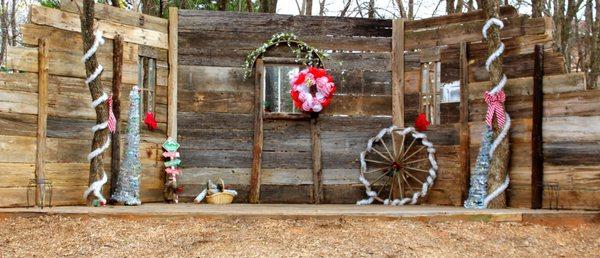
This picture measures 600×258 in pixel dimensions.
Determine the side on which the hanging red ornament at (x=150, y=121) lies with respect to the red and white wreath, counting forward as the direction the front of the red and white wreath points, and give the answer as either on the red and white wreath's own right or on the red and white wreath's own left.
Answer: on the red and white wreath's own right

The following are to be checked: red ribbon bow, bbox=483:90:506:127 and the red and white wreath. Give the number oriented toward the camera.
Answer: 2

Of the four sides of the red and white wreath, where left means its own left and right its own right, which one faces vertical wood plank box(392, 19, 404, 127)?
left

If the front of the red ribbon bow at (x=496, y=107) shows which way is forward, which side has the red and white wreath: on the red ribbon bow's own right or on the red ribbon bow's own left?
on the red ribbon bow's own right

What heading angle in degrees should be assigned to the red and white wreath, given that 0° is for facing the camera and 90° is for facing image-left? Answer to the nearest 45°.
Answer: approximately 0°

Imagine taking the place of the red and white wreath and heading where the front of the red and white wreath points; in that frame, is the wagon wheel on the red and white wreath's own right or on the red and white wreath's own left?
on the red and white wreath's own left

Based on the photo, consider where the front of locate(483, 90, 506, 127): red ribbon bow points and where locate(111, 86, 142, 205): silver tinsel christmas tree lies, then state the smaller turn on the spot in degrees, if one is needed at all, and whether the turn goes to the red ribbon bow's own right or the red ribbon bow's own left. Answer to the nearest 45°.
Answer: approximately 90° to the red ribbon bow's own right

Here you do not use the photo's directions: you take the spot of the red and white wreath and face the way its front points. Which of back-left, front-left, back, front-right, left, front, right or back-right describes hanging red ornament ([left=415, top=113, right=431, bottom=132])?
left

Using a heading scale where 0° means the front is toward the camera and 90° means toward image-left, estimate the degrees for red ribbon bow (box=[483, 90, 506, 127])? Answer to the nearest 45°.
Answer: approximately 0°

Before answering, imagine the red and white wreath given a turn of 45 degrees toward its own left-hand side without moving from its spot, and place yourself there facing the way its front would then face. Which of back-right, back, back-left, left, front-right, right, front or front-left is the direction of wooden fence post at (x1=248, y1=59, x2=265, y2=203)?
back-right
